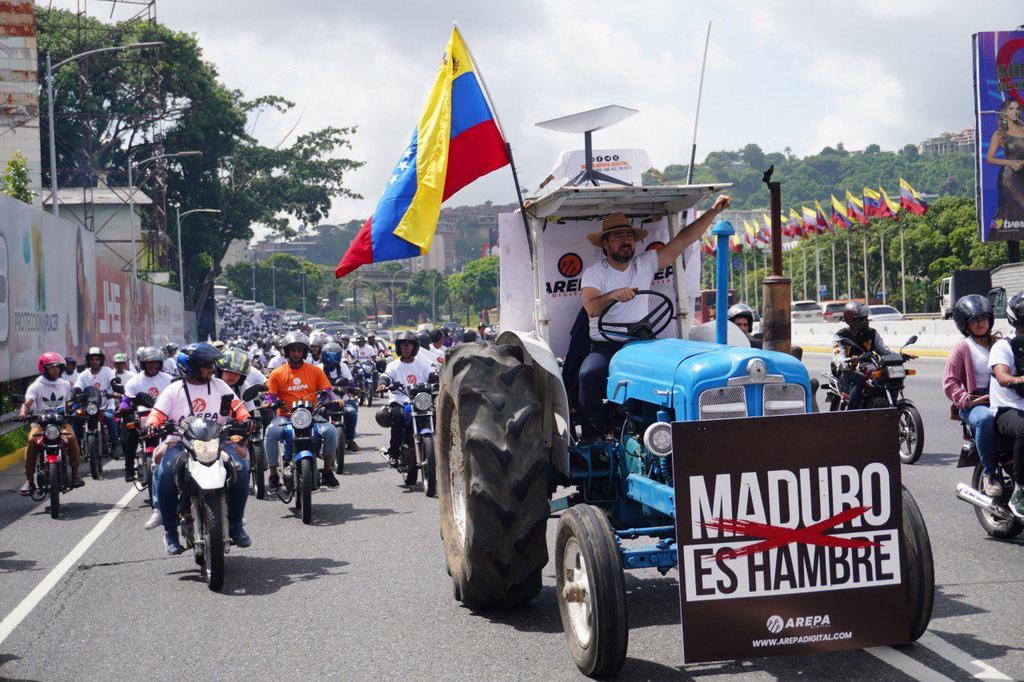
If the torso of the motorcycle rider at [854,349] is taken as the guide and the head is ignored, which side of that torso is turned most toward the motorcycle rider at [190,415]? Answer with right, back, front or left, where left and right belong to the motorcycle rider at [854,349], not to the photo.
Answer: right

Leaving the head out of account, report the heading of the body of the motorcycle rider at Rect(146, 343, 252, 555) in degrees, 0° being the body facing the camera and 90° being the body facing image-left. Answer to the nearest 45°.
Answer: approximately 0°

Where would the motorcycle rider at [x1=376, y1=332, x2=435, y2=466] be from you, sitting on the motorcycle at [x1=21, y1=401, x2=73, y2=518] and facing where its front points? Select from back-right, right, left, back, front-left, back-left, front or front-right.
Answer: left

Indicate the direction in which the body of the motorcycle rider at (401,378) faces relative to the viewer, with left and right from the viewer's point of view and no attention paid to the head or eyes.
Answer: facing the viewer

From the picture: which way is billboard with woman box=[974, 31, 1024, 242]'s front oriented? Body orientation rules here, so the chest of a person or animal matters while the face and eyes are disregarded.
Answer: toward the camera

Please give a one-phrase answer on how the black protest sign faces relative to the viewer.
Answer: facing the viewer

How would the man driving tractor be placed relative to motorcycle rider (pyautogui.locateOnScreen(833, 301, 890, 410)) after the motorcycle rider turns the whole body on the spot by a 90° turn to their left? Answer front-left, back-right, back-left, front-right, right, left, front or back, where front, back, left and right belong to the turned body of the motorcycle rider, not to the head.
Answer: back-right

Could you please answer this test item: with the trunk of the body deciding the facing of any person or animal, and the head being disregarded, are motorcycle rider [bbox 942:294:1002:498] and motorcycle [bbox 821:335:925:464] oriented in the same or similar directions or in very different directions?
same or similar directions

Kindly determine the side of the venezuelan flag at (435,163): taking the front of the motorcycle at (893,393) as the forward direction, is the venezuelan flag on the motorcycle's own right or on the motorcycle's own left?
on the motorcycle's own right

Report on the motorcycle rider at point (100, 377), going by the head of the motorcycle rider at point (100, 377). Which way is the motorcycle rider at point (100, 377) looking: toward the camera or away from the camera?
toward the camera

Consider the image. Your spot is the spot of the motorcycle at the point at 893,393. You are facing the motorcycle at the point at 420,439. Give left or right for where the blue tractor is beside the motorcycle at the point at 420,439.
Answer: left

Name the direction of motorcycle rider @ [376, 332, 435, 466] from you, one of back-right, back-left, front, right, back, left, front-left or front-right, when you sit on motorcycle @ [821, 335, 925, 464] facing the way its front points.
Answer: back-right

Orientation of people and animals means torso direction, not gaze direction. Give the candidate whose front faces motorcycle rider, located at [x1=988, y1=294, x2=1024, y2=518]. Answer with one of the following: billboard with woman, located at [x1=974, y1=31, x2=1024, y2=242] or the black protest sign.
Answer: the billboard with woman

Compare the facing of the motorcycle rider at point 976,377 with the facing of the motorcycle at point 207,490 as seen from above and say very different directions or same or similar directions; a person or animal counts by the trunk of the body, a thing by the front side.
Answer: same or similar directions

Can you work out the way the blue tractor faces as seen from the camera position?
facing the viewer and to the right of the viewer

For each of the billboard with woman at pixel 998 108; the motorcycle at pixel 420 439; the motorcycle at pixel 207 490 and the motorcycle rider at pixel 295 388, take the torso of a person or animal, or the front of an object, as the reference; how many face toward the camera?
4

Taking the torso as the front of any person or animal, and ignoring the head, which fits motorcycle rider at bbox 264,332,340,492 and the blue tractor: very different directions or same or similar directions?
same or similar directions

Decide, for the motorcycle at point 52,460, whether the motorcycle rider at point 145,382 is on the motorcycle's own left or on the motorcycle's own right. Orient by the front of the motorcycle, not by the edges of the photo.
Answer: on the motorcycle's own left

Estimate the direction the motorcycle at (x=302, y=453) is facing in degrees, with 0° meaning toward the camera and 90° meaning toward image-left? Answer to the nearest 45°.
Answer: approximately 0°
